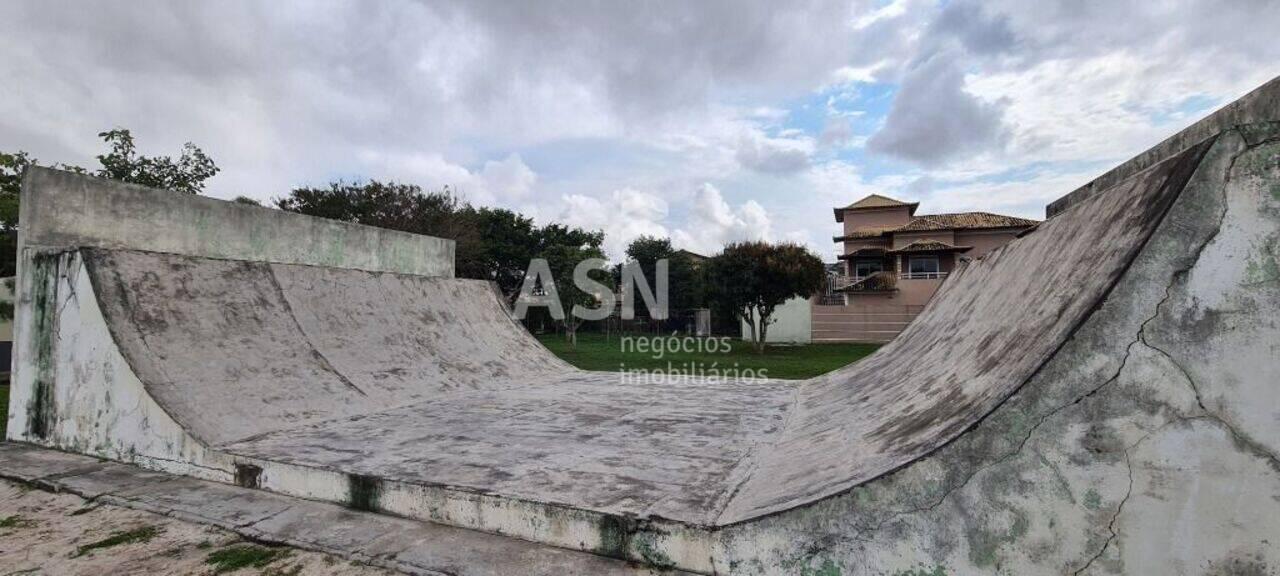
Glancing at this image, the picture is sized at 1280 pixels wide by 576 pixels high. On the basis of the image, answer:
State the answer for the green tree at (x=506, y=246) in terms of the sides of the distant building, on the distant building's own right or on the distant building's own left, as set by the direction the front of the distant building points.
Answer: on the distant building's own right

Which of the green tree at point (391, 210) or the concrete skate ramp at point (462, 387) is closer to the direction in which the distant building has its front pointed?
the concrete skate ramp

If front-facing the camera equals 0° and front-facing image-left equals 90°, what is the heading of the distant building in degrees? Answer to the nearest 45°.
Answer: approximately 0°

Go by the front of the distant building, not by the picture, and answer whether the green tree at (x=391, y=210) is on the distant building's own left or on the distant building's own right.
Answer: on the distant building's own right

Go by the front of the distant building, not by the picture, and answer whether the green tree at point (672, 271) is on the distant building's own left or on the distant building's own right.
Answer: on the distant building's own right

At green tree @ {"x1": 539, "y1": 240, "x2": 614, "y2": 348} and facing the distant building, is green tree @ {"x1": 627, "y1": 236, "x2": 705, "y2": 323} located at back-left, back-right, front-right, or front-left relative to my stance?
front-left

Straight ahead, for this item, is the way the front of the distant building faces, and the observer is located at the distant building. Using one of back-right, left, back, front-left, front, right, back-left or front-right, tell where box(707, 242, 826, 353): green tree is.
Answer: front

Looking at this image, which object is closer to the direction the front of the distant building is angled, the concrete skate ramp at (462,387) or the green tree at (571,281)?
the concrete skate ramp

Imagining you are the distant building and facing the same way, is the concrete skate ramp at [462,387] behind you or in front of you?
in front

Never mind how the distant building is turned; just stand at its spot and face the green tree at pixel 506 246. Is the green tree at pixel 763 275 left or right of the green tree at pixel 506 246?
left
